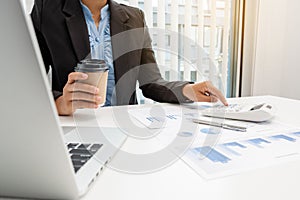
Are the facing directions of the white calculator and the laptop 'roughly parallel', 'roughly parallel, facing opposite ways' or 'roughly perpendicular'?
roughly perpendicular

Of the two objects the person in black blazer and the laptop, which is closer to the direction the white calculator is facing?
the person in black blazer

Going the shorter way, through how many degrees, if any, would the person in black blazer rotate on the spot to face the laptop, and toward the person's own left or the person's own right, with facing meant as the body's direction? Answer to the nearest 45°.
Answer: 0° — they already face it

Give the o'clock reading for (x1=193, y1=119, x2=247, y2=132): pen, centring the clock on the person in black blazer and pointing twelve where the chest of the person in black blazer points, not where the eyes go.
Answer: The pen is roughly at 11 o'clock from the person in black blazer.

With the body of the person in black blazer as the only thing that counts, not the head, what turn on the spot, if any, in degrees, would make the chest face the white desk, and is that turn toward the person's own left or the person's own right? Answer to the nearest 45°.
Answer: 0° — they already face it
